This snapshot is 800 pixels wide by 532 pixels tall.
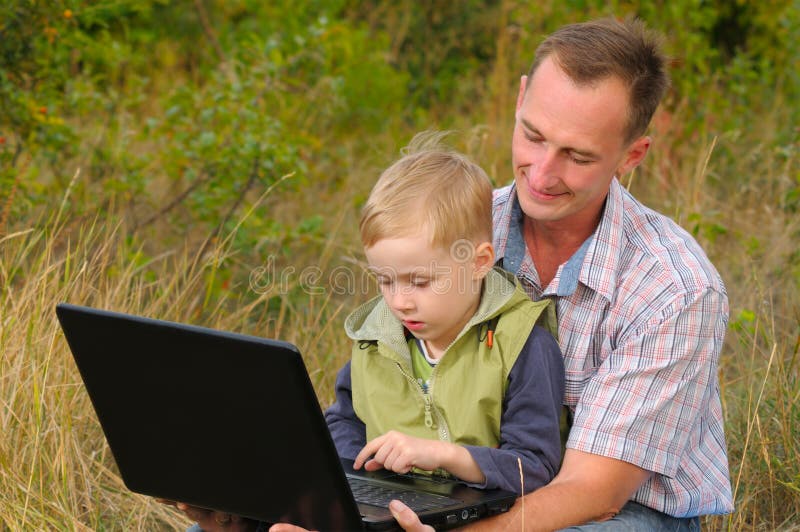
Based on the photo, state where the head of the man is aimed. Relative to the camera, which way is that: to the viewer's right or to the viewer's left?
to the viewer's left

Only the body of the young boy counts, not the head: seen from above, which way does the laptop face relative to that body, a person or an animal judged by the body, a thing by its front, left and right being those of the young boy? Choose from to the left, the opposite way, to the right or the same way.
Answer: the opposite way

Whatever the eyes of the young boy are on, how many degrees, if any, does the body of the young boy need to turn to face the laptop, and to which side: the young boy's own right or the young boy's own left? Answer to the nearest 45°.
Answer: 0° — they already face it

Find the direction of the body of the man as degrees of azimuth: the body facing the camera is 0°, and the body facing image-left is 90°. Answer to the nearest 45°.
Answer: approximately 45°

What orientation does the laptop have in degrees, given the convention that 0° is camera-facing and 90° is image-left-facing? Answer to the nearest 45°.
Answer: approximately 225°
